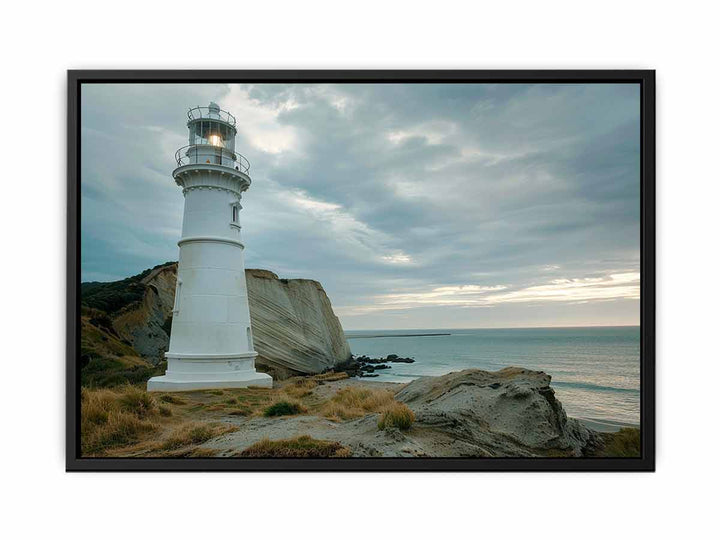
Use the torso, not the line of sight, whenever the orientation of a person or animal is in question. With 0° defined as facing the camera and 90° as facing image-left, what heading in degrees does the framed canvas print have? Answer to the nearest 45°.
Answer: approximately 0°
